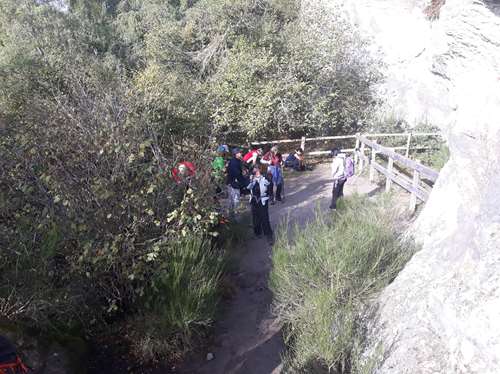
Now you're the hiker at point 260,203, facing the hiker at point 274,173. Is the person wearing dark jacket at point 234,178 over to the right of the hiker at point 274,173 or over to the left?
left

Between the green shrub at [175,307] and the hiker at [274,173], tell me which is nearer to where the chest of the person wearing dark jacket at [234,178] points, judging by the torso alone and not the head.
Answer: the hiker

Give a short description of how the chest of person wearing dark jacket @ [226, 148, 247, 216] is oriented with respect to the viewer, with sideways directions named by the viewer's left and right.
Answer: facing to the right of the viewer

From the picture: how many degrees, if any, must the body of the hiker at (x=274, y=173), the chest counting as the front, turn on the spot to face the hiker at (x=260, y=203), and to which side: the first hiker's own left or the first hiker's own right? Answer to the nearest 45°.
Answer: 0° — they already face them

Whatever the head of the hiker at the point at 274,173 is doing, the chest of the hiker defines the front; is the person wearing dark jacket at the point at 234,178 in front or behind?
in front

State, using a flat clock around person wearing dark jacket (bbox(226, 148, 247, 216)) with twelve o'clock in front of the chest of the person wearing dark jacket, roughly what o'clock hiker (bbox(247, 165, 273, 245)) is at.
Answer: The hiker is roughly at 2 o'clock from the person wearing dark jacket.
